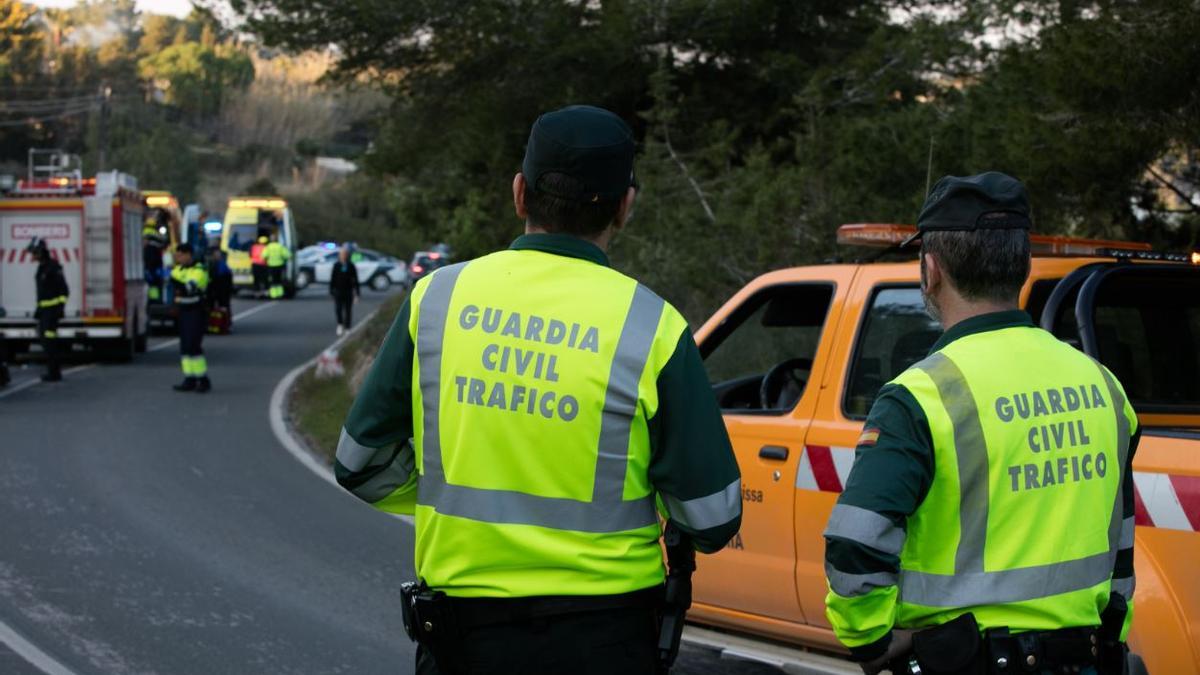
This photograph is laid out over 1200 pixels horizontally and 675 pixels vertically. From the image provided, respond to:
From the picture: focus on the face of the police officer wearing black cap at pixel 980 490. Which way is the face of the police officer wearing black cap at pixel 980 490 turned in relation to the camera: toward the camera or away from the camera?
away from the camera

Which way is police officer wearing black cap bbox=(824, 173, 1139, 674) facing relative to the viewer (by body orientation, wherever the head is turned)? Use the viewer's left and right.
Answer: facing away from the viewer and to the left of the viewer

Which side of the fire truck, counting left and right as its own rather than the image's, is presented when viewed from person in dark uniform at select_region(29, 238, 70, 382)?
back

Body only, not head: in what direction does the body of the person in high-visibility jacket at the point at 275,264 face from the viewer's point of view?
away from the camera

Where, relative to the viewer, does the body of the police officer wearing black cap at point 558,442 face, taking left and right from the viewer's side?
facing away from the viewer

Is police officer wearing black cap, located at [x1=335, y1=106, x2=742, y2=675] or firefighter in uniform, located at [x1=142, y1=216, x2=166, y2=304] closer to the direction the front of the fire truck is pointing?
the firefighter in uniform
